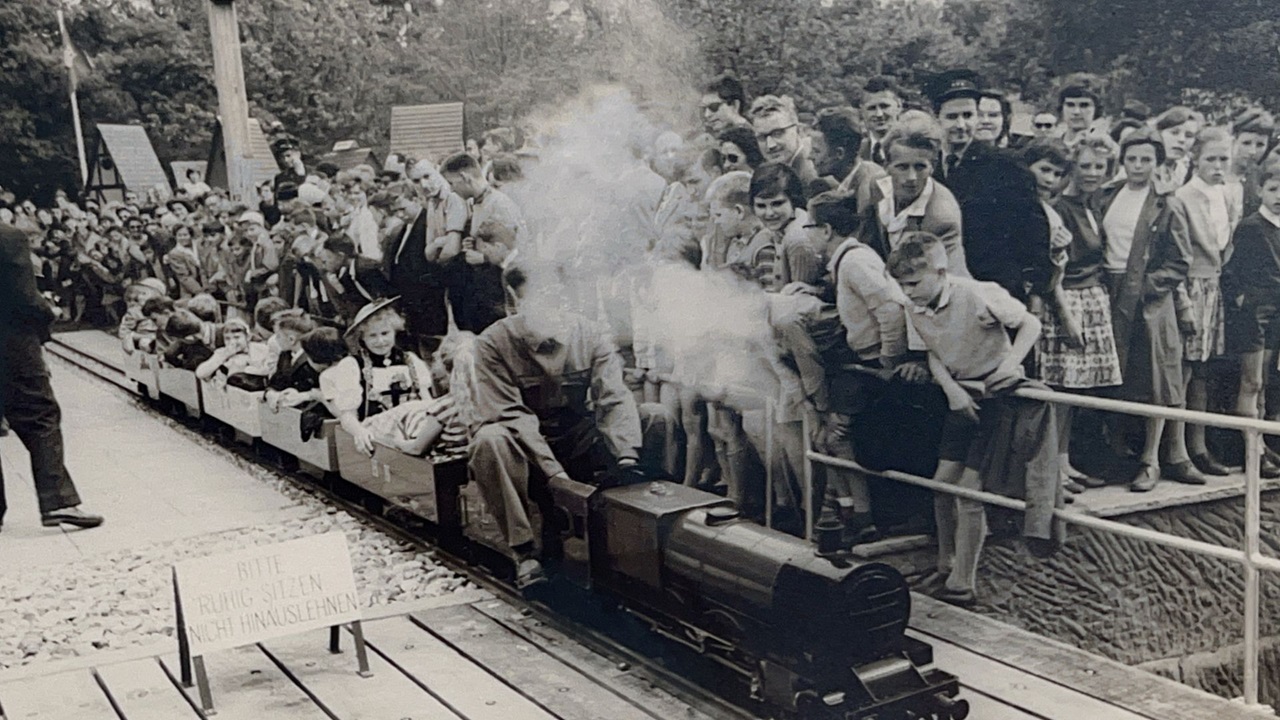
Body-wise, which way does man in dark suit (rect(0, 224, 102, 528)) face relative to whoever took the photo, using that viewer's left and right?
facing to the right of the viewer

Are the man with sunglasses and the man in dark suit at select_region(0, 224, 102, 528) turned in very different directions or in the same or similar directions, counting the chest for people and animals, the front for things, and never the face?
very different directions

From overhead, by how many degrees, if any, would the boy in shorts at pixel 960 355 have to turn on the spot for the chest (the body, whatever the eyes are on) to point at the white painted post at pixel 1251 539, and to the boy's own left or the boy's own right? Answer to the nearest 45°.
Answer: approximately 90° to the boy's own left

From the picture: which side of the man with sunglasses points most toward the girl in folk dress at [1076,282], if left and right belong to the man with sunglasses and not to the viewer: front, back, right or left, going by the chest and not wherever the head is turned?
left

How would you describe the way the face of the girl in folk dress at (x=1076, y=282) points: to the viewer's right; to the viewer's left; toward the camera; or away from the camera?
toward the camera

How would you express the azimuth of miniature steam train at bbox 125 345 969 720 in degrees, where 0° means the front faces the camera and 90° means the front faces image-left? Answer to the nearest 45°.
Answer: approximately 315°

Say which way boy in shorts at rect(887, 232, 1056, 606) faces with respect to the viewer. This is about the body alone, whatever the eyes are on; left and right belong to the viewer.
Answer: facing the viewer and to the left of the viewer

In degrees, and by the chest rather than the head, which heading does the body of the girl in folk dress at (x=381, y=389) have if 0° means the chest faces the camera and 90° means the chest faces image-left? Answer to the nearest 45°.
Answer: approximately 315°

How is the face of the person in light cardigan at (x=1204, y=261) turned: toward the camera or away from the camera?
toward the camera

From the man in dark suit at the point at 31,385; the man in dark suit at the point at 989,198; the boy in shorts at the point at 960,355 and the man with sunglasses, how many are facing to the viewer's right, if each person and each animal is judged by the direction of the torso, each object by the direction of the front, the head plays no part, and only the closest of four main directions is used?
1

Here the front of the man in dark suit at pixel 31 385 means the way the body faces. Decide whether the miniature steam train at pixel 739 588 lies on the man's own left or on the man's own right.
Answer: on the man's own right

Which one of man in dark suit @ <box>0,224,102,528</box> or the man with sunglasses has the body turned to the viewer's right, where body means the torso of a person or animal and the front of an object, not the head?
the man in dark suit

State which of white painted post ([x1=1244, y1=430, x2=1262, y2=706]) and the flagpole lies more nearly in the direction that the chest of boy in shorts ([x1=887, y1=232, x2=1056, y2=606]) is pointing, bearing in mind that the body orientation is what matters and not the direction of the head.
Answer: the flagpole

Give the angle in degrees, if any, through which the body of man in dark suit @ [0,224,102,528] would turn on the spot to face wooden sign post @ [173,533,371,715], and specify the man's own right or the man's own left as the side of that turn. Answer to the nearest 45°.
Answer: approximately 45° to the man's own right
